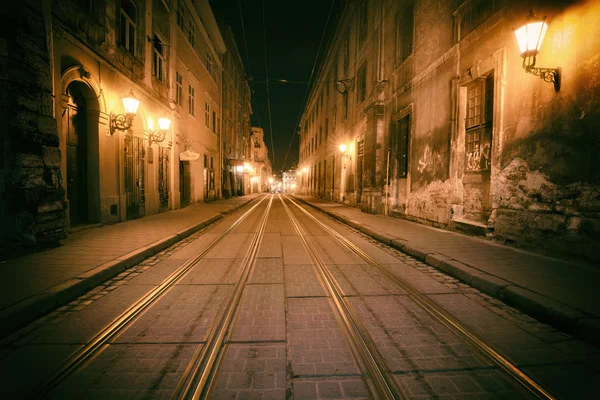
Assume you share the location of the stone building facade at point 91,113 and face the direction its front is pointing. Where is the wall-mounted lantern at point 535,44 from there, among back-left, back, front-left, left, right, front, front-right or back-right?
front

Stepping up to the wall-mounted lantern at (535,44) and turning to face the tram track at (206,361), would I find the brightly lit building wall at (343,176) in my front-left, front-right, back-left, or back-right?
back-right

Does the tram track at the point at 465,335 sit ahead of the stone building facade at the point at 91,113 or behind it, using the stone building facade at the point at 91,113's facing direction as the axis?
ahead

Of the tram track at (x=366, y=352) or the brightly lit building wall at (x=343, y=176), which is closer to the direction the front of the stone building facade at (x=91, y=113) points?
the tram track

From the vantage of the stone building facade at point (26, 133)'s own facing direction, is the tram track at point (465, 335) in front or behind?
in front

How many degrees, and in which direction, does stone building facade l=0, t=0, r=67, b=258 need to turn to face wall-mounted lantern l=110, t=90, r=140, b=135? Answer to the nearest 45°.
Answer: approximately 90° to its left

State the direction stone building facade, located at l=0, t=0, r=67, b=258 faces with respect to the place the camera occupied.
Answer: facing the viewer and to the right of the viewer

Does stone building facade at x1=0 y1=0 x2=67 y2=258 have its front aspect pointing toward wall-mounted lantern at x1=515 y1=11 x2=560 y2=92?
yes

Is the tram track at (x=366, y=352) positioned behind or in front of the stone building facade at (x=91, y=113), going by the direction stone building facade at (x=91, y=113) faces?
in front

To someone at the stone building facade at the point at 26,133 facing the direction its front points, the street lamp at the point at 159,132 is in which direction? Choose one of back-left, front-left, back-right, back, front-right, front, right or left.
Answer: left

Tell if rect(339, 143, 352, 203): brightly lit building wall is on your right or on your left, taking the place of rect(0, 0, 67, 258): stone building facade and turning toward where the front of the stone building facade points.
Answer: on your left

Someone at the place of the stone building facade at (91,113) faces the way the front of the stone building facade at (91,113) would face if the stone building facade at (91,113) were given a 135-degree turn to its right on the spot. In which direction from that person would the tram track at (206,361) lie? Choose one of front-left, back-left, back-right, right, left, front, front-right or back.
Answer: left

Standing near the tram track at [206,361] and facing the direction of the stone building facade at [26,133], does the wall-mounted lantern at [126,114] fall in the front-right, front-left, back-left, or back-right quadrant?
front-right
